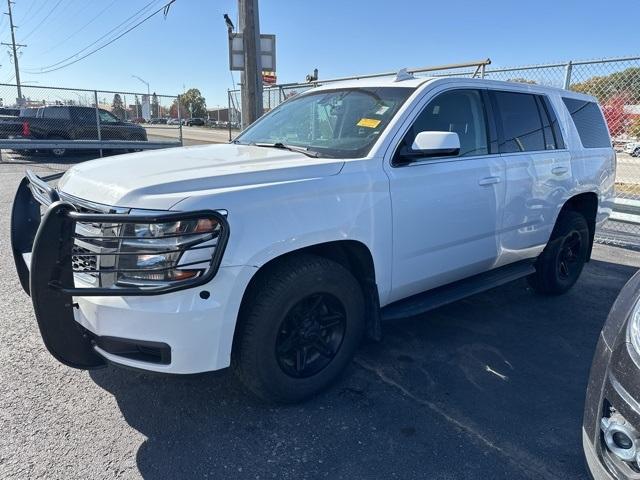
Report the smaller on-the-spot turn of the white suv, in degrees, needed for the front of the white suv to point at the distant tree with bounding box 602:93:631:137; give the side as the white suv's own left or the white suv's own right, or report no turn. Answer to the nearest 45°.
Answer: approximately 180°

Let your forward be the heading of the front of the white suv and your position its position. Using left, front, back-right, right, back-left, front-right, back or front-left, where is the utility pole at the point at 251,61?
back-right

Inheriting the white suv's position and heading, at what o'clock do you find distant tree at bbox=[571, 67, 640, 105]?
The distant tree is roughly at 6 o'clock from the white suv.

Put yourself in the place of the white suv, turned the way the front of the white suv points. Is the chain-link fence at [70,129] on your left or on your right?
on your right

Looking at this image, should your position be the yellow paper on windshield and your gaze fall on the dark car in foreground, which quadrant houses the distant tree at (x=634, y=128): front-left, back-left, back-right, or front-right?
back-left

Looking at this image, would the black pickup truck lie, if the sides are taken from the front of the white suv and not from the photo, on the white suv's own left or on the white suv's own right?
on the white suv's own right

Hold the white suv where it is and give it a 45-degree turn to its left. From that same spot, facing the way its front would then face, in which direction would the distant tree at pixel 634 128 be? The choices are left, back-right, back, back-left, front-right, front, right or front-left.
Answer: back-left

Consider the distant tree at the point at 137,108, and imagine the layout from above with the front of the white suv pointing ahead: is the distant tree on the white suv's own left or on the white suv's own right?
on the white suv's own right

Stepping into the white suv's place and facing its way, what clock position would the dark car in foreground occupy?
The dark car in foreground is roughly at 9 o'clock from the white suv.

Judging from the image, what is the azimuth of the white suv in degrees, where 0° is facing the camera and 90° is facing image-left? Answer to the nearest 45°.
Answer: approximately 45°

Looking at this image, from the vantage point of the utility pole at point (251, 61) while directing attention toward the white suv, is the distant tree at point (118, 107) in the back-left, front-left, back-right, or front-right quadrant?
back-right
